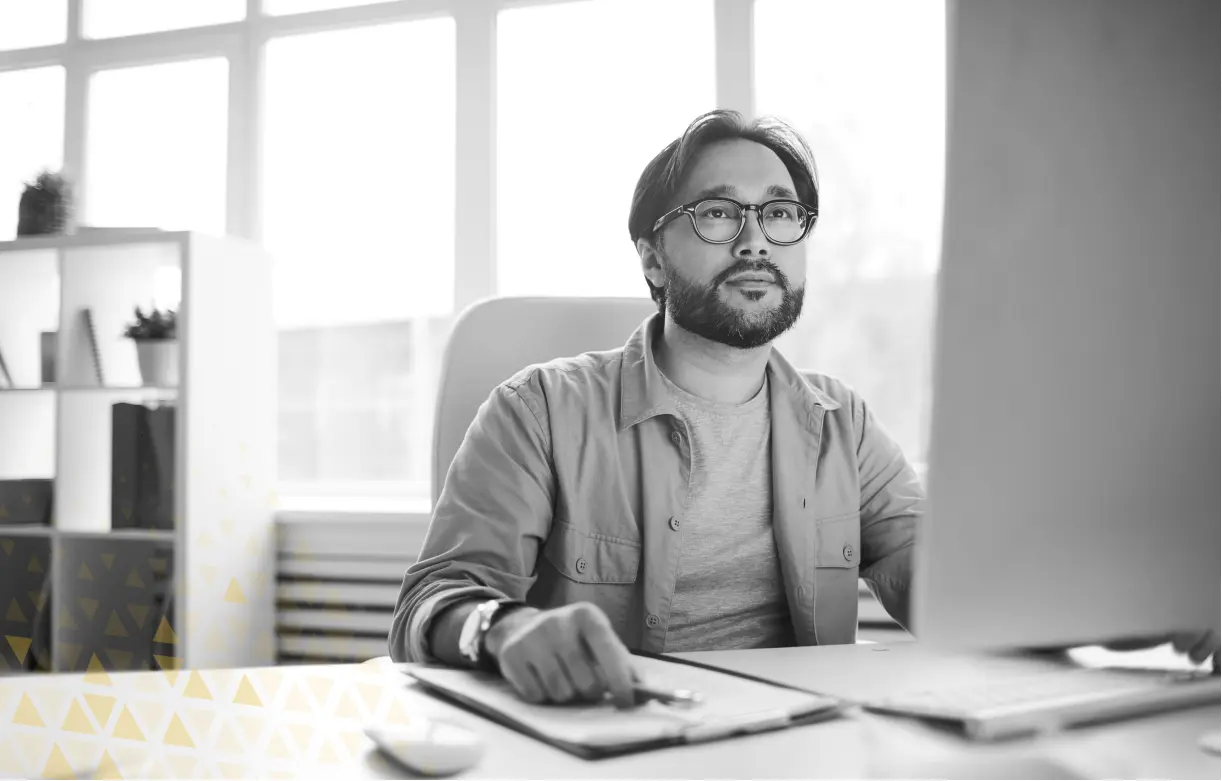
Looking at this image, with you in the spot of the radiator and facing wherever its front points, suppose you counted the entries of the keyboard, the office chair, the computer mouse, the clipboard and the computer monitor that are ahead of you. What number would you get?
5

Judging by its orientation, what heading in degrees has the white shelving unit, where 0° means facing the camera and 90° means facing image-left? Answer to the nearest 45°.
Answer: approximately 45°

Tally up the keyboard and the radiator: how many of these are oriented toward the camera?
1

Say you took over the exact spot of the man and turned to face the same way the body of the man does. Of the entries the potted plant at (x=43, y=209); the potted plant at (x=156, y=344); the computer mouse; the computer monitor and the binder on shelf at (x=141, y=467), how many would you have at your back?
3

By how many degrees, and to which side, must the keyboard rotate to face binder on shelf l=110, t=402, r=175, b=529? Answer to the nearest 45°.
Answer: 0° — it already faces it

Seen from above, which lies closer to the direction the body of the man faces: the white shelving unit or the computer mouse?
the computer mouse

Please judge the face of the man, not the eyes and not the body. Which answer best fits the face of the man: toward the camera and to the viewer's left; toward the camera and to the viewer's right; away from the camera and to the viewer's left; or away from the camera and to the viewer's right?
toward the camera and to the viewer's right

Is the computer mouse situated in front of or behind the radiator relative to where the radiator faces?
in front

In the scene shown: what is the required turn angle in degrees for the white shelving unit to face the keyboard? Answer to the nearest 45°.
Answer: approximately 45° to its left

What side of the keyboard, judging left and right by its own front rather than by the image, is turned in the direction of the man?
front
